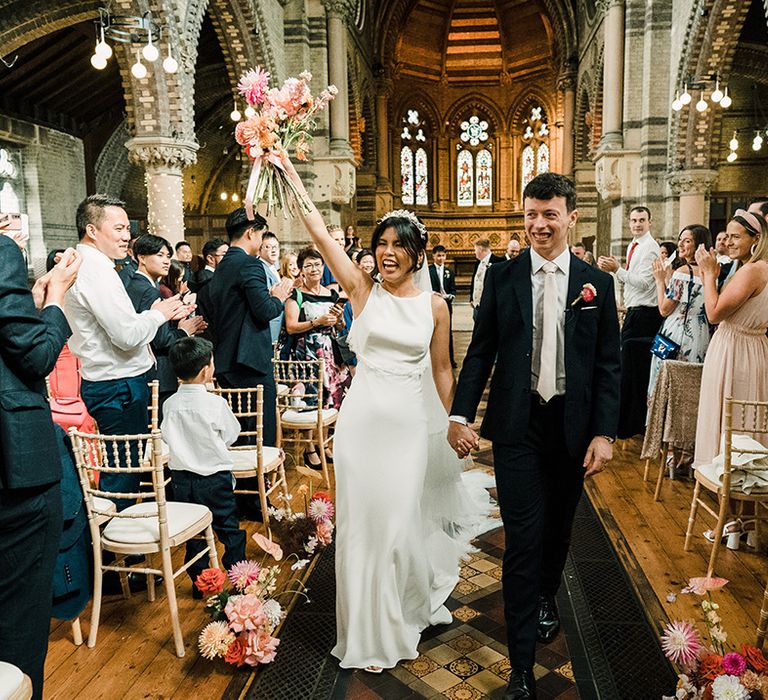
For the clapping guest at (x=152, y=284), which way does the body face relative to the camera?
to the viewer's right

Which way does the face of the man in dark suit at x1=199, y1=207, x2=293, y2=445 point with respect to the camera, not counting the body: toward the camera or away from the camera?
away from the camera

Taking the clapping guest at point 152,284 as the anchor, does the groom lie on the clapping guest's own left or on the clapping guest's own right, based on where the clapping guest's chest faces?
on the clapping guest's own right

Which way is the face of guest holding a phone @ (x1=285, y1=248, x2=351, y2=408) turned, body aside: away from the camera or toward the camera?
toward the camera

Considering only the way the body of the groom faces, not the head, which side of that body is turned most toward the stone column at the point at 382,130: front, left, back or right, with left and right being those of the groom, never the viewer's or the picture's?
back

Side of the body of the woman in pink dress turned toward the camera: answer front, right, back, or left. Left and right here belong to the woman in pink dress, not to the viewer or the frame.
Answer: left

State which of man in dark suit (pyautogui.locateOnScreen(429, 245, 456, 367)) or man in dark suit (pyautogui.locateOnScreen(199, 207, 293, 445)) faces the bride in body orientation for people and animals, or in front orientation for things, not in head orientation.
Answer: man in dark suit (pyautogui.locateOnScreen(429, 245, 456, 367))

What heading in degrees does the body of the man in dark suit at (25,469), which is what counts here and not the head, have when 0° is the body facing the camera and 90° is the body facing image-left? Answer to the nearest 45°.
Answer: approximately 270°

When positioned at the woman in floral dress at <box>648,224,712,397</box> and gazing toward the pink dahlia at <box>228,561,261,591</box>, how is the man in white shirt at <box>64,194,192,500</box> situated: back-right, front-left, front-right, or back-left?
front-right

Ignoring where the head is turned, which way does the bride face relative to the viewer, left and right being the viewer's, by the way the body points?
facing the viewer

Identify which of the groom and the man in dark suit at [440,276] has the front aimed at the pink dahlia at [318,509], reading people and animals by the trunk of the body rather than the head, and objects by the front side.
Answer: the man in dark suit

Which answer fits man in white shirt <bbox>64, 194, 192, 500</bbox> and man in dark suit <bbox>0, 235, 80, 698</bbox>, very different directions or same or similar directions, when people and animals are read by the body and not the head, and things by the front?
same or similar directions

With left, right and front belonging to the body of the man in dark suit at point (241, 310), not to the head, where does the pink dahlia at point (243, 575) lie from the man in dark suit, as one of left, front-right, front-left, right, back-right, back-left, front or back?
back-right

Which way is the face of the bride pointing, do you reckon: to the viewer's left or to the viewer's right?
to the viewer's left

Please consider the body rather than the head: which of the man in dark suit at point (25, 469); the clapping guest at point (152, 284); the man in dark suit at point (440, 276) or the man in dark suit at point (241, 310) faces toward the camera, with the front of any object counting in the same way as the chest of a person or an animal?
the man in dark suit at point (440, 276)

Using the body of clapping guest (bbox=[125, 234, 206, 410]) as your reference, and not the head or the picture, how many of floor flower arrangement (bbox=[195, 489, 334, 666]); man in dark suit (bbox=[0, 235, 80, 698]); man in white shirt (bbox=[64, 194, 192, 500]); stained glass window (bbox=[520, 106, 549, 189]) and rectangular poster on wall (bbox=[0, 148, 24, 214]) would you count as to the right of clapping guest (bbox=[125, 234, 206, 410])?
3
